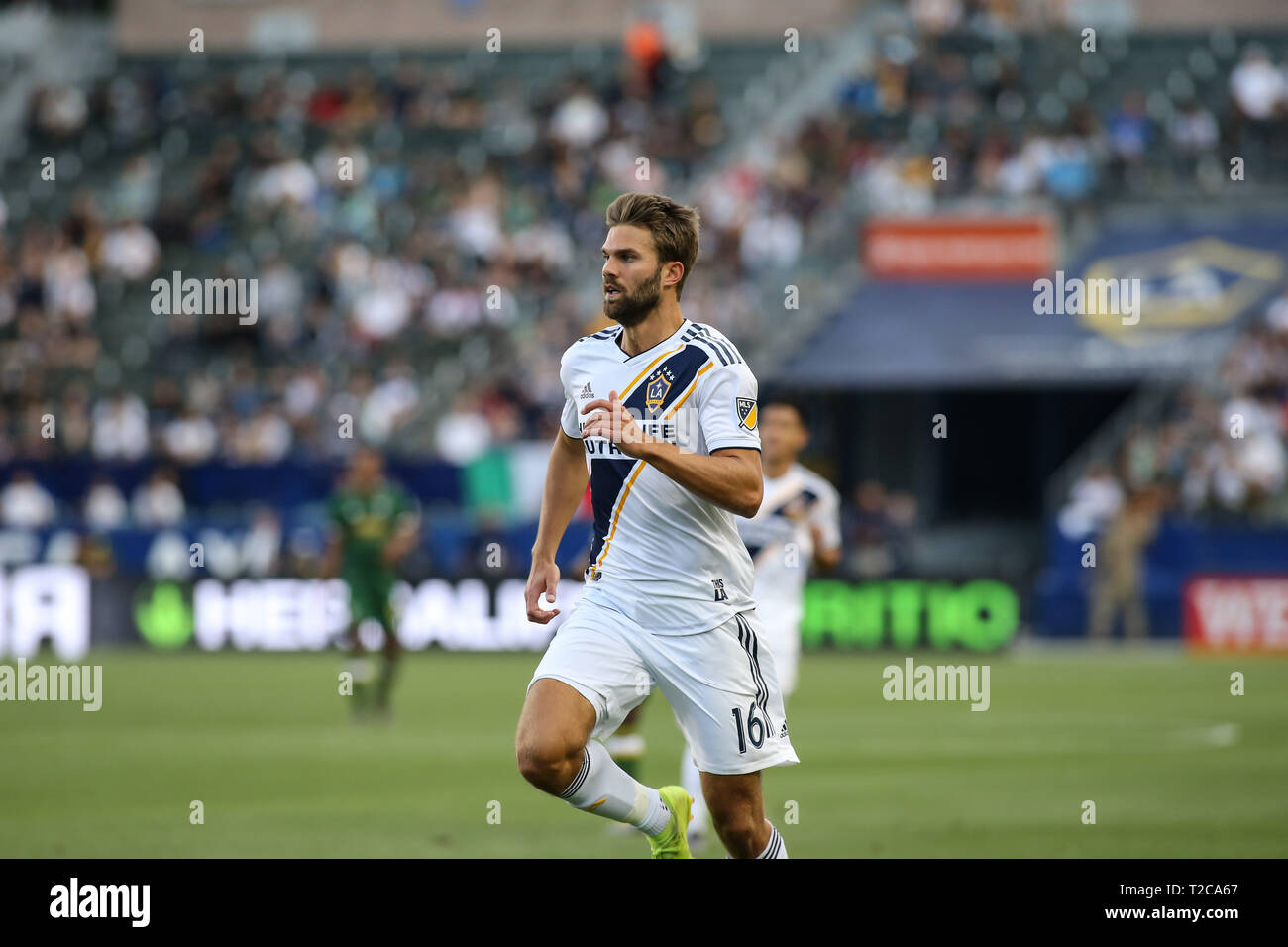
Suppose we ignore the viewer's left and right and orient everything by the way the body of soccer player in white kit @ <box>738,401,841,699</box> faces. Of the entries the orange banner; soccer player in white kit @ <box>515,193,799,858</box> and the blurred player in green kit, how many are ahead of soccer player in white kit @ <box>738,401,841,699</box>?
1

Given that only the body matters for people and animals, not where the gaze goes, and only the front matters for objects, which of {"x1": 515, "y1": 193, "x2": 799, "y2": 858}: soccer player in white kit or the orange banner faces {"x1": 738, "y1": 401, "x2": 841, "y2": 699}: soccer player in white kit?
the orange banner

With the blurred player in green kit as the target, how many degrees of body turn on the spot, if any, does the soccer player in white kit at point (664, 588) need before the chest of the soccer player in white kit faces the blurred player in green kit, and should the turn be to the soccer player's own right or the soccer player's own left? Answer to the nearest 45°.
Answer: approximately 135° to the soccer player's own right

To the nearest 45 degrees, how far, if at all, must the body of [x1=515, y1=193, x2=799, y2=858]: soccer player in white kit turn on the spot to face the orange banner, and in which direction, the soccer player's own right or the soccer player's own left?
approximately 135° to the soccer player's own right

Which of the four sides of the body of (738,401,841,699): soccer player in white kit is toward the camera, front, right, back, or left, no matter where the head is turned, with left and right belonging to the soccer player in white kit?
front

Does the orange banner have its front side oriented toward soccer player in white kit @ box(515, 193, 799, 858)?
yes

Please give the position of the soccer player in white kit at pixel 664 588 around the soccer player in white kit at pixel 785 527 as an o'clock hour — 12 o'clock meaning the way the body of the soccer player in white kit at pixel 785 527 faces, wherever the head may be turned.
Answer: the soccer player in white kit at pixel 664 588 is roughly at 12 o'clock from the soccer player in white kit at pixel 785 527.

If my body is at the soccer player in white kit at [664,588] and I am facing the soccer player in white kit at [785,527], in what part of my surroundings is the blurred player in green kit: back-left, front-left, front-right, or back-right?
front-left

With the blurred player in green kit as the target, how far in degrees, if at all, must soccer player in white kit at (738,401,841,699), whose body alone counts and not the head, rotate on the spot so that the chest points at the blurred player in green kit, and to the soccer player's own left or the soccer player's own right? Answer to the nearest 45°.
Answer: approximately 135° to the soccer player's own right

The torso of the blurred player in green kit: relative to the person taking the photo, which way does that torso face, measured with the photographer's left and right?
facing the viewer

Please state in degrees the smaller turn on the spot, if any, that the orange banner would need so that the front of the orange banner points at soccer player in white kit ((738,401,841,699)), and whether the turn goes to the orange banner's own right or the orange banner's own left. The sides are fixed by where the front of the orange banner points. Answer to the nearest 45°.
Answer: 0° — it already faces them

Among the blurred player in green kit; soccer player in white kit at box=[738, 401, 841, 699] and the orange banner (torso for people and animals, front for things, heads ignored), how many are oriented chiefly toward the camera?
3
